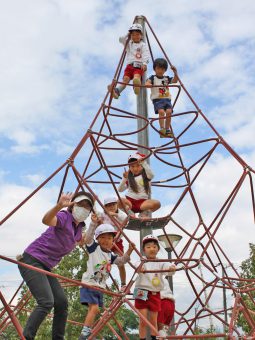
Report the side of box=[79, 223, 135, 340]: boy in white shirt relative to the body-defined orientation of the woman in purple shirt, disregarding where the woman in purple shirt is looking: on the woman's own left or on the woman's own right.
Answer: on the woman's own left

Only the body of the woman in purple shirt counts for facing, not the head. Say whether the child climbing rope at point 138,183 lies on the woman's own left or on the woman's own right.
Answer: on the woman's own left

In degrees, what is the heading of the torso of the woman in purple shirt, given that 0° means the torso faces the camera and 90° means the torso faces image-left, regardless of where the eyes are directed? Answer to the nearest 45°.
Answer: approximately 315°

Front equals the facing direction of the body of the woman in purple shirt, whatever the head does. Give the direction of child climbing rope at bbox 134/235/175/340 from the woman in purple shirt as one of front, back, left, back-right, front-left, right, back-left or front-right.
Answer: left
